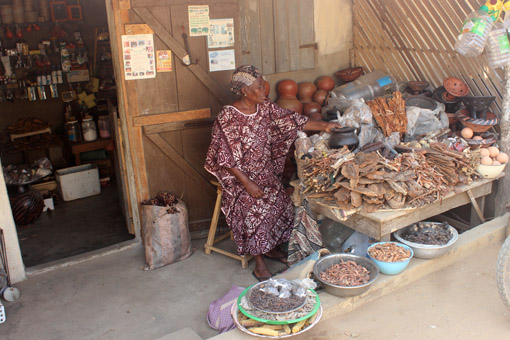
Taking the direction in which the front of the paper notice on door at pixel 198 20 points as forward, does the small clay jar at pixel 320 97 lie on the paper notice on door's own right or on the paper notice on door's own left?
on the paper notice on door's own left

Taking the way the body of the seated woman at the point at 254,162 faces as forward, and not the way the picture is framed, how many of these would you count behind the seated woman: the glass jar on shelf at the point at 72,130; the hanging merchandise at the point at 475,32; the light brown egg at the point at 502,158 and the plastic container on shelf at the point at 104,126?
2

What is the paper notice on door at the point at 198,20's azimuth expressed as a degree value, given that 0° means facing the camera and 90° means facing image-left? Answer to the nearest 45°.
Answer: approximately 0°

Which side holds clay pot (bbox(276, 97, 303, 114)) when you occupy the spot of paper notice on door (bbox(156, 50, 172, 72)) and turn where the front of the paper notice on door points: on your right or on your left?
on your left

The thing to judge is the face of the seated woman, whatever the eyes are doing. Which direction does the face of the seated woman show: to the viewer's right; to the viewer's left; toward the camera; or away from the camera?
to the viewer's right

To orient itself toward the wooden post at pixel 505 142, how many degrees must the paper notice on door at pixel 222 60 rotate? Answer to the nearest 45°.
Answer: approximately 90° to its left

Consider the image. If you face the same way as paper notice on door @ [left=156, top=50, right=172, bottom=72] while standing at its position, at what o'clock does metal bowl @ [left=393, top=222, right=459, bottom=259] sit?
The metal bowl is roughly at 10 o'clock from the paper notice on door.

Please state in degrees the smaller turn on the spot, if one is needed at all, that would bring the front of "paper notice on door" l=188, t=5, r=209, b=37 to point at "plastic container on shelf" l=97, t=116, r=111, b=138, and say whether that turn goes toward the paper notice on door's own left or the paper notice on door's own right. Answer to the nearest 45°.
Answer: approximately 135° to the paper notice on door's own right

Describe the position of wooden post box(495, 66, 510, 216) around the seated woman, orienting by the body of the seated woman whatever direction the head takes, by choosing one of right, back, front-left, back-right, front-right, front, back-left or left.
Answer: front-left

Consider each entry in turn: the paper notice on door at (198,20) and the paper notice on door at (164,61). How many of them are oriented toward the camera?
2
